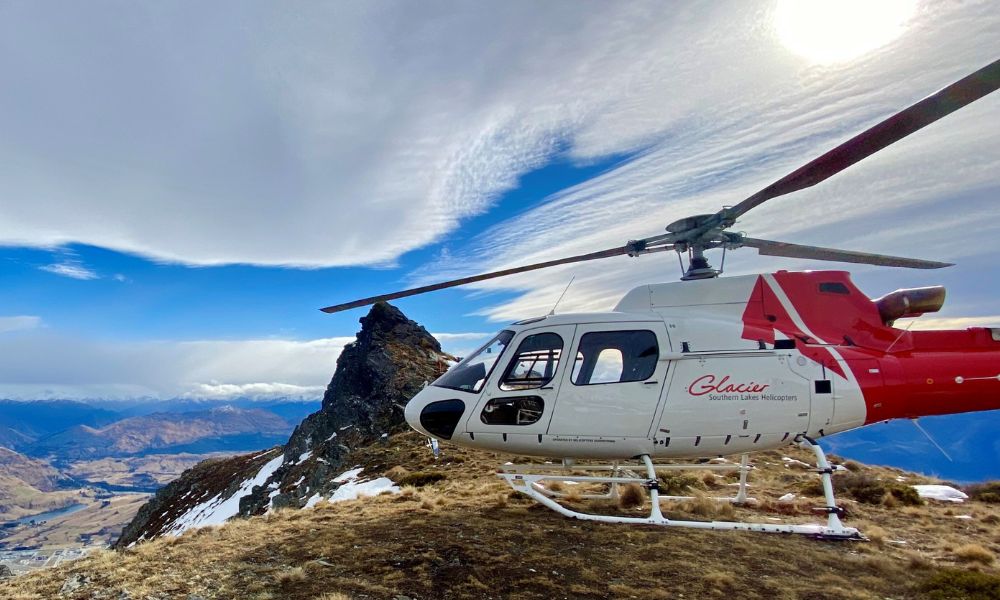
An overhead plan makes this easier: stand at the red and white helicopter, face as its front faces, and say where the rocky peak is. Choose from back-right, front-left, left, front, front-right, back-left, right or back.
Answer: front-right

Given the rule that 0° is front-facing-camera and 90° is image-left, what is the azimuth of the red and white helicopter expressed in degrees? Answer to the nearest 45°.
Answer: approximately 90°
